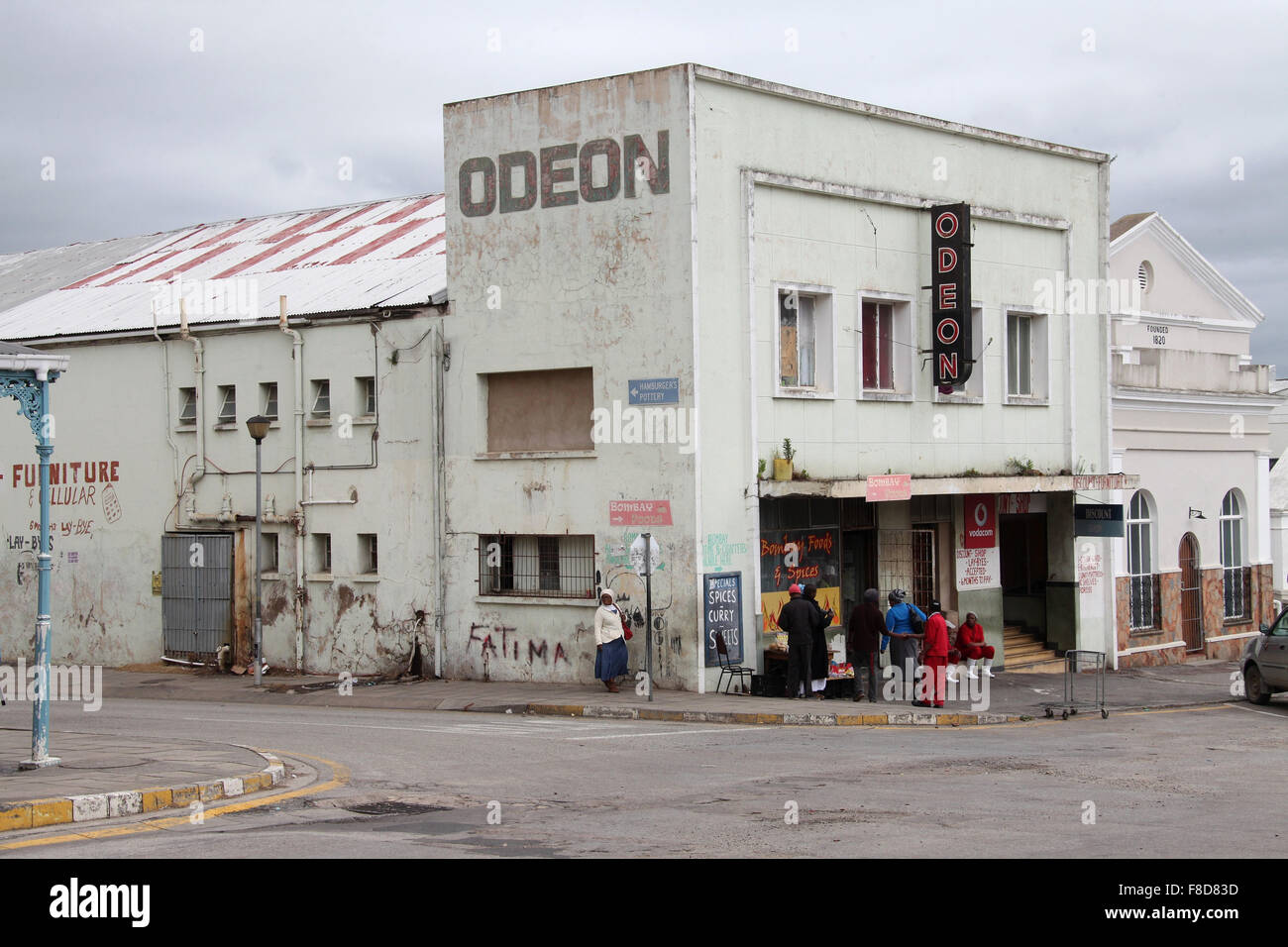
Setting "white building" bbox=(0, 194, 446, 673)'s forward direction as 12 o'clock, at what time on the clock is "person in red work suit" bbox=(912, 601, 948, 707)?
The person in red work suit is roughly at 9 o'clock from the white building.

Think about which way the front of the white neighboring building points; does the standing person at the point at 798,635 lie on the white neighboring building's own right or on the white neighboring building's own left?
on the white neighboring building's own right

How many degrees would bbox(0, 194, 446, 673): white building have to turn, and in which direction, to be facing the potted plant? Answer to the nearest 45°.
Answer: approximately 90° to its left

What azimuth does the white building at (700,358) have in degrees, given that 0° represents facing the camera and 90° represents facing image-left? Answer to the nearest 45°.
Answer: approximately 315°

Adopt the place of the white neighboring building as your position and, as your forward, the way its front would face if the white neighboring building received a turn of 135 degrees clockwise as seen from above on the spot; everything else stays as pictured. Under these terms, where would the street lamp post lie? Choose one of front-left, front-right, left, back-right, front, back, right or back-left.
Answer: front-left

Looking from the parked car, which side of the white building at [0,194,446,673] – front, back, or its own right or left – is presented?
left

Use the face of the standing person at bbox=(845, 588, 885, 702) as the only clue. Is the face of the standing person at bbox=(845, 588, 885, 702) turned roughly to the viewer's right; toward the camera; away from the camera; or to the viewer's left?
away from the camera
